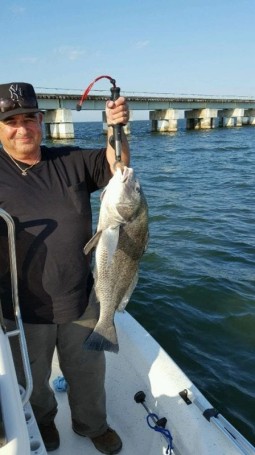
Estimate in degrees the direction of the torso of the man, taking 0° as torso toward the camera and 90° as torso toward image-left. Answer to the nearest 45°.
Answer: approximately 0°
